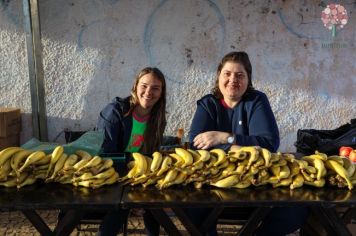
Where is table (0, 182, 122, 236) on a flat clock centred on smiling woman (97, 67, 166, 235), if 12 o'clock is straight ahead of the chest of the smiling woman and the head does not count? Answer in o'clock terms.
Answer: The table is roughly at 1 o'clock from the smiling woman.

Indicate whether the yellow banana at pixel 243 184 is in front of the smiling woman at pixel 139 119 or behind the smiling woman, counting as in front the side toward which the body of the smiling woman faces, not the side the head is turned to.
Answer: in front

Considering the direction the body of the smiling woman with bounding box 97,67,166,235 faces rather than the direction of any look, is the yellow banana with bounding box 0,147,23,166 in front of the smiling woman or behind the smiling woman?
in front

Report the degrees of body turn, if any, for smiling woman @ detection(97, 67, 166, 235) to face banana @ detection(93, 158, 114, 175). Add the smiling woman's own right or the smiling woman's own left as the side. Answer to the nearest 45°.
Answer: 0° — they already face it

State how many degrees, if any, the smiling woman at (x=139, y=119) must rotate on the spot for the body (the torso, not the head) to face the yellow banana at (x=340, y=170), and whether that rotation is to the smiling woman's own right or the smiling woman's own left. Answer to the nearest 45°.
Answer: approximately 45° to the smiling woman's own left

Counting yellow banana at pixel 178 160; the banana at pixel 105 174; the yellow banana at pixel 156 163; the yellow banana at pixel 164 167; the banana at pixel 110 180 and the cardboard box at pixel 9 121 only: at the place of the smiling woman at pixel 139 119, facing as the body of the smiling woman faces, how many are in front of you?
5

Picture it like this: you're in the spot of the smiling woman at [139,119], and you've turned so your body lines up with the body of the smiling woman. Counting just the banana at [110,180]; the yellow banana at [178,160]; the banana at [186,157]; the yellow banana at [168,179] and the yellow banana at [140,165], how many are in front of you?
5

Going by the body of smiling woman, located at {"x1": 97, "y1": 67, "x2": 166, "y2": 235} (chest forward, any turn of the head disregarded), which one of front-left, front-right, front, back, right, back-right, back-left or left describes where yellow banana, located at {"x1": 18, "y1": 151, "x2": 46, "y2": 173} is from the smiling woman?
front-right

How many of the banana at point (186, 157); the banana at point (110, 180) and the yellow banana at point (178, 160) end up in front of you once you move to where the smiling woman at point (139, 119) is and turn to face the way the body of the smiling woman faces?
3

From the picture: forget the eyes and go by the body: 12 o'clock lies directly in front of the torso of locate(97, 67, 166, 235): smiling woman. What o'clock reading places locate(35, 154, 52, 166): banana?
The banana is roughly at 1 o'clock from the smiling woman.

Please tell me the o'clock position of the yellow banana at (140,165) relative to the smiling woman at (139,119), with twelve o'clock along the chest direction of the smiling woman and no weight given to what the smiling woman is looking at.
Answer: The yellow banana is roughly at 12 o'clock from the smiling woman.

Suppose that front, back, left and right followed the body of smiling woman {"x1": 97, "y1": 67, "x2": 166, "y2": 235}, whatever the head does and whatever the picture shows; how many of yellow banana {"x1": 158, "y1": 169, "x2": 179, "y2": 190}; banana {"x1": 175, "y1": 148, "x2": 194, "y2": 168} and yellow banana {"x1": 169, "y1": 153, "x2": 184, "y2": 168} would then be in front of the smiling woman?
3

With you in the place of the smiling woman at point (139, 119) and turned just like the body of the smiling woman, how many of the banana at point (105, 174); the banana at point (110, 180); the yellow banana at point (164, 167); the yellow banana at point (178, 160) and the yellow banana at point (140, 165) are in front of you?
5

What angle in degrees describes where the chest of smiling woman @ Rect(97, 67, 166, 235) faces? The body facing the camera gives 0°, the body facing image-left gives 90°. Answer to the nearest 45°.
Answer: approximately 0°

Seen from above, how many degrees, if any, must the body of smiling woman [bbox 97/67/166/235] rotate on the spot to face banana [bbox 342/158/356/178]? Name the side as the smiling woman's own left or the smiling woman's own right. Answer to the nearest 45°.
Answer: approximately 45° to the smiling woman's own left
